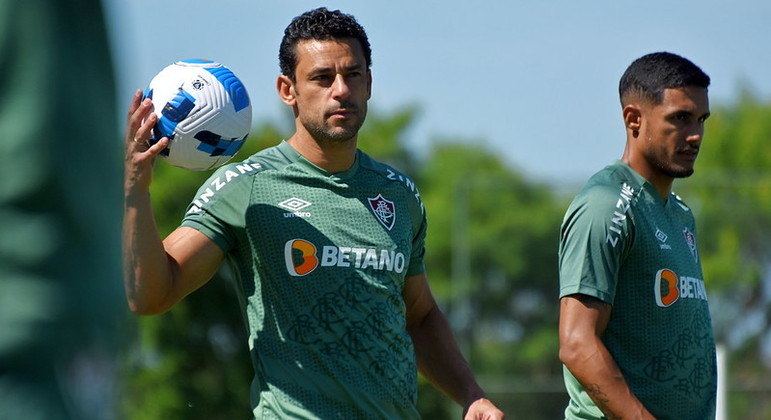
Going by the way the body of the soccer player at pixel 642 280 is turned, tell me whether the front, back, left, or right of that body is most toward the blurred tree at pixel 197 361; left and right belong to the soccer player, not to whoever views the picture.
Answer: back

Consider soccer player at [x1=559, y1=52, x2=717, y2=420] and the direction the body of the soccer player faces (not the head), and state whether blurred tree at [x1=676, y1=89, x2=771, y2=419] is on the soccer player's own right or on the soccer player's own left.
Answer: on the soccer player's own left

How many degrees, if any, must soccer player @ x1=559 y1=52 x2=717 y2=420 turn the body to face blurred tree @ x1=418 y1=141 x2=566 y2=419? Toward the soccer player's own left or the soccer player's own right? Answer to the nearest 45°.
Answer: approximately 135° to the soccer player's own left

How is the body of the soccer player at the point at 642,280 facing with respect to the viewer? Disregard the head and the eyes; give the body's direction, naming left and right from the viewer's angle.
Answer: facing the viewer and to the right of the viewer

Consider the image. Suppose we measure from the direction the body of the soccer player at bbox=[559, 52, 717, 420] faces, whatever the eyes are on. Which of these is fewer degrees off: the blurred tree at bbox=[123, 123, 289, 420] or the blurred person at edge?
the blurred person at edge

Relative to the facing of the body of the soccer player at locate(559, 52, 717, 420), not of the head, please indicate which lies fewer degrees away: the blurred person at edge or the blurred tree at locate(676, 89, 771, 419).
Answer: the blurred person at edge

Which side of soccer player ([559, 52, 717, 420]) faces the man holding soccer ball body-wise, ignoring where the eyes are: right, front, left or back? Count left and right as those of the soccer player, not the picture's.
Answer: right
